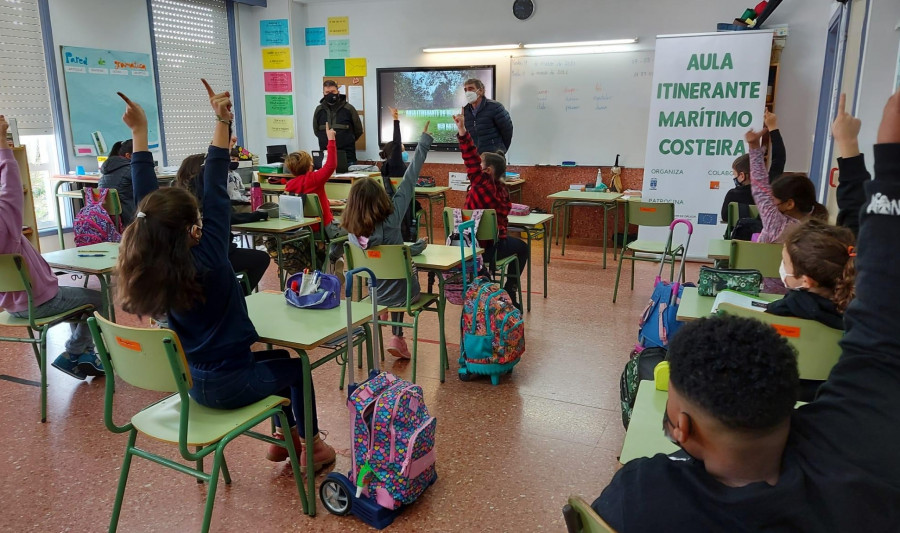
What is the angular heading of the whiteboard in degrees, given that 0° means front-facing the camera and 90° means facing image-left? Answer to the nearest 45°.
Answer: approximately 0°

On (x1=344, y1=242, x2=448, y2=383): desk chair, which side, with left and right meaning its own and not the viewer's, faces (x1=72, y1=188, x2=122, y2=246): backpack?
left

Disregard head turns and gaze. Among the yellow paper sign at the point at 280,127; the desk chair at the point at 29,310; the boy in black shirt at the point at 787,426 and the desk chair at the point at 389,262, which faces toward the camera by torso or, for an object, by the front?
the yellow paper sign

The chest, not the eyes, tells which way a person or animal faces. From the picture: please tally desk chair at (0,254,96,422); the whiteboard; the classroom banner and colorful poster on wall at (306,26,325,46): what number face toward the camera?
3

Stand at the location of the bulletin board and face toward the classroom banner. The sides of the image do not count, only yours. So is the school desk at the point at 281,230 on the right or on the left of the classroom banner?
right

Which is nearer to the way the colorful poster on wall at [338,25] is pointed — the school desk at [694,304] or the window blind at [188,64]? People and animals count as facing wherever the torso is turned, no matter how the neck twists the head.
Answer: the school desk
